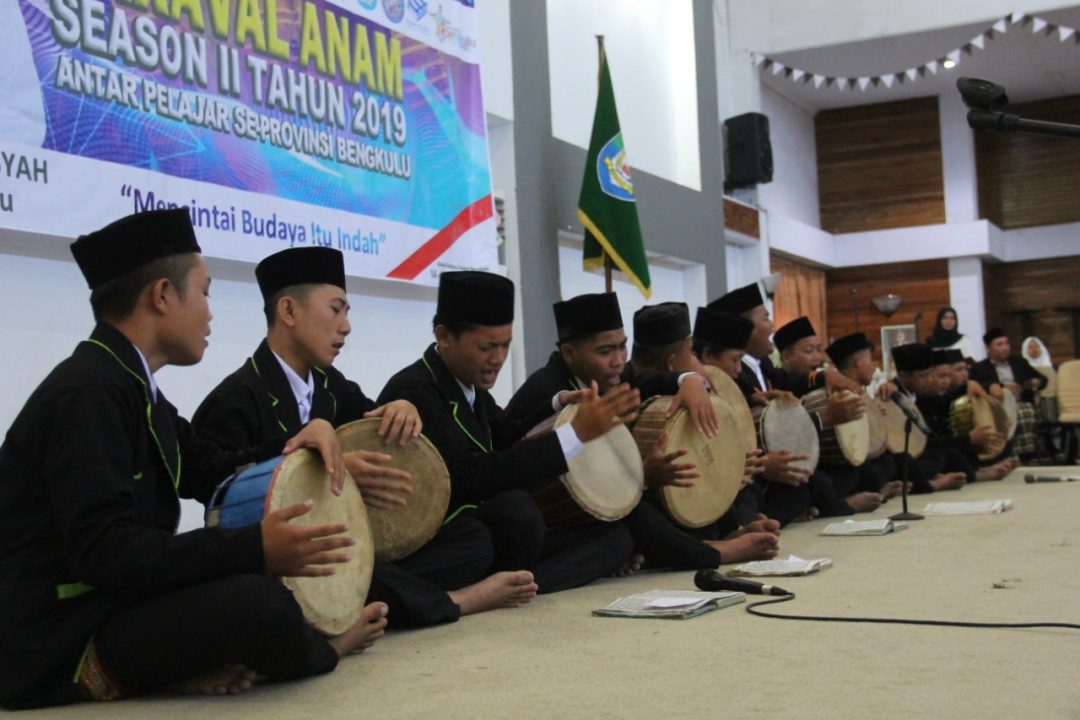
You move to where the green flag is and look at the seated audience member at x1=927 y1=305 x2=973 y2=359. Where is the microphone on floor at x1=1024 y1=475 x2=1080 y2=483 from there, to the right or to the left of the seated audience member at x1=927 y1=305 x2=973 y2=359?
right

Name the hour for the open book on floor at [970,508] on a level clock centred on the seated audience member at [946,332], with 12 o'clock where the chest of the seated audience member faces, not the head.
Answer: The open book on floor is roughly at 12 o'clock from the seated audience member.

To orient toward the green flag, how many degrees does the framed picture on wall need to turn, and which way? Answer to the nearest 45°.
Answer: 0° — it already faces it

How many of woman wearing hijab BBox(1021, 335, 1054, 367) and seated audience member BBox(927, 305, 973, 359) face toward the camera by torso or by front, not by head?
2

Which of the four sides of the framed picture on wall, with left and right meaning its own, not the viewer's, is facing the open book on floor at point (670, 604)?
front

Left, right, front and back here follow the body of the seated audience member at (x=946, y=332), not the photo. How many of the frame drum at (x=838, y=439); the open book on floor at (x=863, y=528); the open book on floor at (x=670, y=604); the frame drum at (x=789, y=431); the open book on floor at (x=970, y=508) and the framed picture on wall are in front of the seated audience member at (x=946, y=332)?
5

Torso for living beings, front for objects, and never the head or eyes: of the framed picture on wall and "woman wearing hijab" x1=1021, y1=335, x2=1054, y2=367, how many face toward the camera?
2

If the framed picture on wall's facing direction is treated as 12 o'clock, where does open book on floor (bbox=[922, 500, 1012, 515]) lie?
The open book on floor is roughly at 12 o'clock from the framed picture on wall.

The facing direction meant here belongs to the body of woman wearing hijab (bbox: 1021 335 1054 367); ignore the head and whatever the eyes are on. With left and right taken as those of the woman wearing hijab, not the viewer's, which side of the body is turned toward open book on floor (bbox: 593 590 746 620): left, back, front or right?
front

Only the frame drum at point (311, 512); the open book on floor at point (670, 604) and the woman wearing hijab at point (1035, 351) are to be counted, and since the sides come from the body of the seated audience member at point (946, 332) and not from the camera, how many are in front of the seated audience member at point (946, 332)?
2

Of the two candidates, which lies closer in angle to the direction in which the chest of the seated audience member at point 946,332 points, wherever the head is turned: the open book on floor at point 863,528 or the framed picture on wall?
the open book on floor
